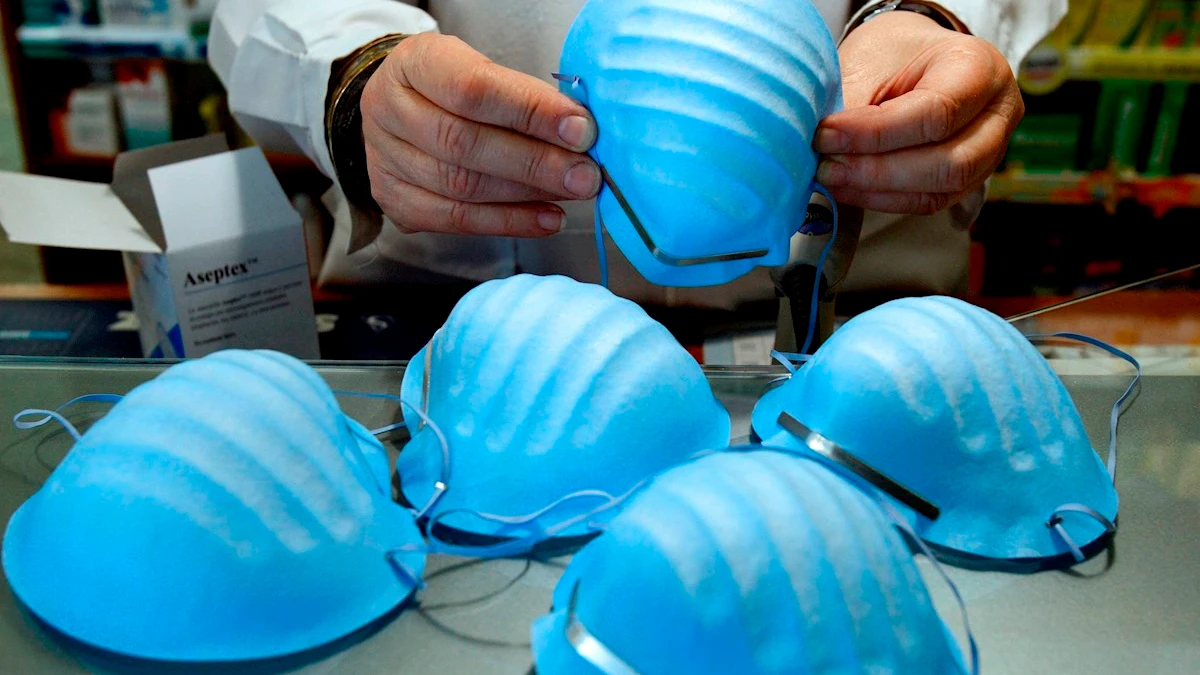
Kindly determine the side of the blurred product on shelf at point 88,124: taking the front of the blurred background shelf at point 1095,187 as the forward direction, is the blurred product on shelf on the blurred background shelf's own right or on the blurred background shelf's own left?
on the blurred background shelf's own right

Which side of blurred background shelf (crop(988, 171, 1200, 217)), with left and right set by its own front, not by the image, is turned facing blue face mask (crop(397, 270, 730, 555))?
front

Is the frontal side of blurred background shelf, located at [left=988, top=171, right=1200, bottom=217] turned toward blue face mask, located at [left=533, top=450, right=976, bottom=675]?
yes

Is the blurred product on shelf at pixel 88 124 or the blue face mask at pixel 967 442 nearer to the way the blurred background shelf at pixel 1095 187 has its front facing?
the blue face mask

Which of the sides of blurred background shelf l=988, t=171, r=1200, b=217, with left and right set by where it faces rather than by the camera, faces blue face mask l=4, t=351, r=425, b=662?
front

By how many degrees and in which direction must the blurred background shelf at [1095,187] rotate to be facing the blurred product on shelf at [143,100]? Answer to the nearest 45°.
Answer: approximately 90° to its right

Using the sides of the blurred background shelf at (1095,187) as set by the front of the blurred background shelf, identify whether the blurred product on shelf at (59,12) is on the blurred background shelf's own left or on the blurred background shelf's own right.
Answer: on the blurred background shelf's own right

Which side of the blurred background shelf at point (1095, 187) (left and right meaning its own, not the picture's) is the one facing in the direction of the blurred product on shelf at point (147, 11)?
right

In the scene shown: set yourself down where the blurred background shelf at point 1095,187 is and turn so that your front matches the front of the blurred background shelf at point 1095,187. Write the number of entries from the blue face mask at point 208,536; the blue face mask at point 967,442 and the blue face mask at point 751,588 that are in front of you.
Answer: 3

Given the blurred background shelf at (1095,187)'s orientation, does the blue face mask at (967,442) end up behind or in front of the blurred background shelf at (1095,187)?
in front

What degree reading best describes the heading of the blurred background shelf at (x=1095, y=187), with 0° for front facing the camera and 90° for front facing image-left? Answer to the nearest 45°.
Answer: approximately 0°
